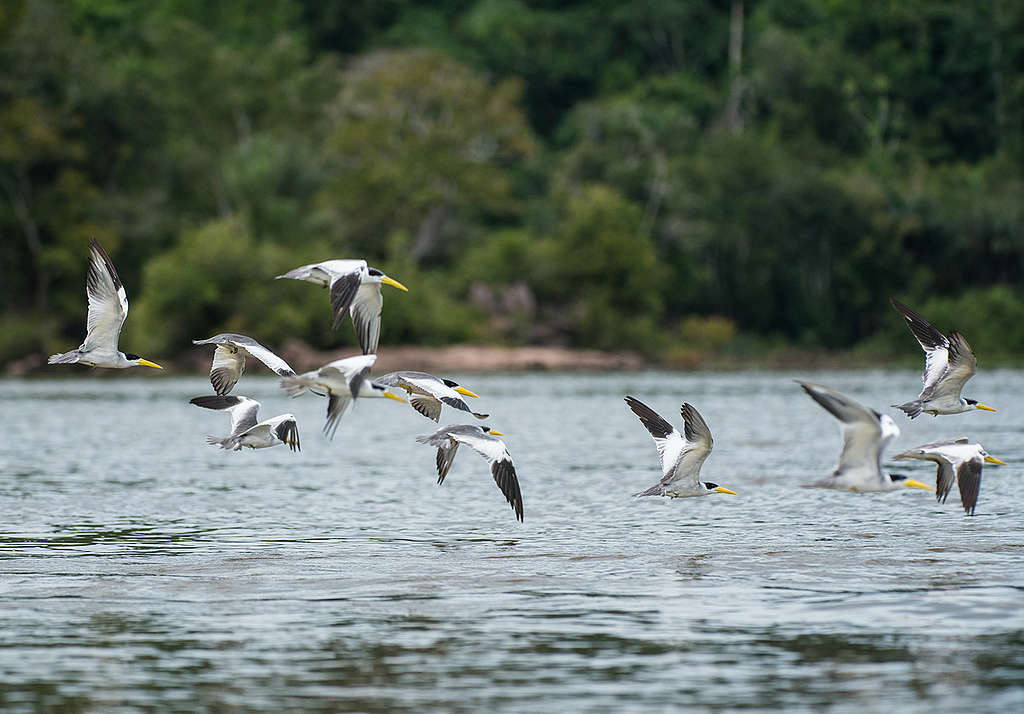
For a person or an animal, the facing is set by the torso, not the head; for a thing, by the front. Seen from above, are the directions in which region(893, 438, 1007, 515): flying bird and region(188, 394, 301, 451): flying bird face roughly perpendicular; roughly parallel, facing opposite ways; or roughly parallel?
roughly parallel

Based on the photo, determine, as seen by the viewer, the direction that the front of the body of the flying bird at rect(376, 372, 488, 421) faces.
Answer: to the viewer's right

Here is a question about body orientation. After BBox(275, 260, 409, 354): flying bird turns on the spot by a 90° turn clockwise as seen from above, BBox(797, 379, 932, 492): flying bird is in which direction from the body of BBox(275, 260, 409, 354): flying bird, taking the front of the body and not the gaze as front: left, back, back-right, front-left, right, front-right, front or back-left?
left

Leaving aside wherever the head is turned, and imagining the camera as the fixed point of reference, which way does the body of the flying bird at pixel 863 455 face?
to the viewer's right

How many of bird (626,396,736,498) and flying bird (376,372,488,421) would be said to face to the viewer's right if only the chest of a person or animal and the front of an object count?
2

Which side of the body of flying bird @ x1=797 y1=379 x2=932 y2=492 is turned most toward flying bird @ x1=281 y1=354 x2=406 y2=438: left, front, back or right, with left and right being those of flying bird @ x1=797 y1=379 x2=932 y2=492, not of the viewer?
back

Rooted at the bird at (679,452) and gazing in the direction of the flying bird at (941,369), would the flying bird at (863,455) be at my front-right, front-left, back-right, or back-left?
front-right

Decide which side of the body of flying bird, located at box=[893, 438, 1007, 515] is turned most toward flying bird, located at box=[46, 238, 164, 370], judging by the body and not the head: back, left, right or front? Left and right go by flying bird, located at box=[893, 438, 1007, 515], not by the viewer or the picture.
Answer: back

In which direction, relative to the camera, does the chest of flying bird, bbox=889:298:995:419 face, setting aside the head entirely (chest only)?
to the viewer's right

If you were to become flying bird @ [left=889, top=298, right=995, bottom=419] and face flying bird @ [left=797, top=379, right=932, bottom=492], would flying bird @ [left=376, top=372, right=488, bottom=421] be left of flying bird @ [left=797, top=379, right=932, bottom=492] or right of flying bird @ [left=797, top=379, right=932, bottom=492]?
right

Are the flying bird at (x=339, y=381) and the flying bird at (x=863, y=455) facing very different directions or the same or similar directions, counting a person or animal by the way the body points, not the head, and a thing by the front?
same or similar directions

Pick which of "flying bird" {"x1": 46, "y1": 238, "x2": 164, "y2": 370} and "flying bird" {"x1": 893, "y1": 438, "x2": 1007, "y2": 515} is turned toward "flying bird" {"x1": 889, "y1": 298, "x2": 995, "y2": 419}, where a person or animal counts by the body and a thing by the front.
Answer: "flying bird" {"x1": 46, "y1": 238, "x2": 164, "y2": 370}
